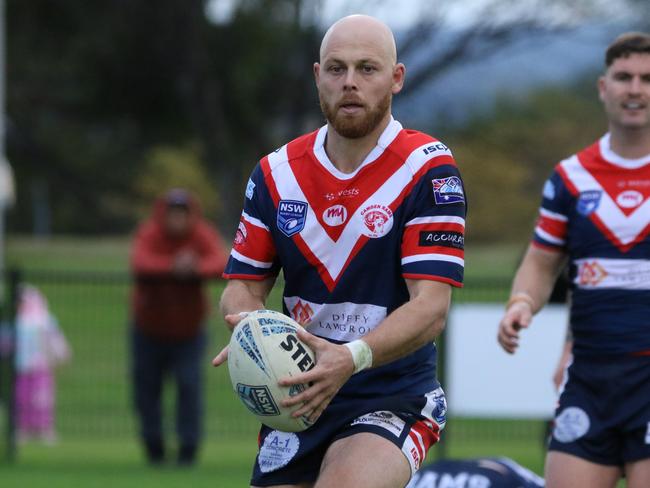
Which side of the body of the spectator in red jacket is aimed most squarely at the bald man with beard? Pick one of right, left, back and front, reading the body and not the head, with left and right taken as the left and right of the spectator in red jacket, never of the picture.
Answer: front

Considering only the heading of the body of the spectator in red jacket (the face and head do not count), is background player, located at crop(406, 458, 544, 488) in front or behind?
in front

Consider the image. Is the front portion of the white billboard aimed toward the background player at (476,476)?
yes

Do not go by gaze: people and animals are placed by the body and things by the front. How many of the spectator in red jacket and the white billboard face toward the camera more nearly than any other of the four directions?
2

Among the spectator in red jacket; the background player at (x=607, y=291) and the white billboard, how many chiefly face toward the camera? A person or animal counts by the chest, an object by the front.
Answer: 3

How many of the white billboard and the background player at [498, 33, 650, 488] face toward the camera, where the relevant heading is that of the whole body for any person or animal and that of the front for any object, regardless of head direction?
2

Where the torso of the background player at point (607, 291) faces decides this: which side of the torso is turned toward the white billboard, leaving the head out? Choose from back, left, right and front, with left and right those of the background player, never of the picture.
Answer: back

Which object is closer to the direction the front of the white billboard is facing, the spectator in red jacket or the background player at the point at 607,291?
the background player

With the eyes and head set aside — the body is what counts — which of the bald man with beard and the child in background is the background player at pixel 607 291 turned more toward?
the bald man with beard

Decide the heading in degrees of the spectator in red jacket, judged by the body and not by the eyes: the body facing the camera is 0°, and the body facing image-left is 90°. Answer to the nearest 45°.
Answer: approximately 0°
